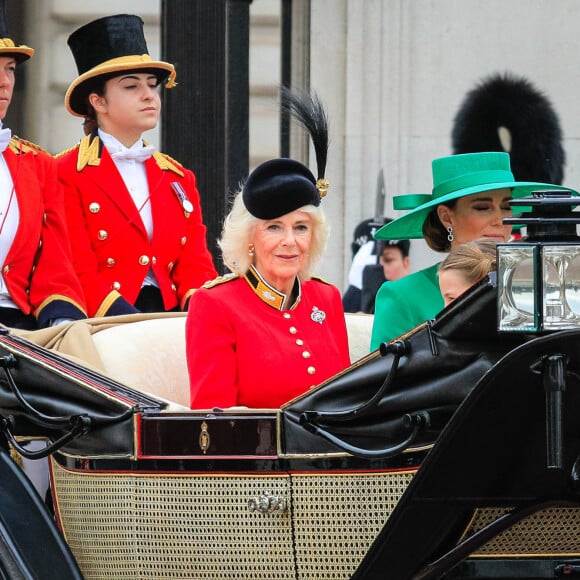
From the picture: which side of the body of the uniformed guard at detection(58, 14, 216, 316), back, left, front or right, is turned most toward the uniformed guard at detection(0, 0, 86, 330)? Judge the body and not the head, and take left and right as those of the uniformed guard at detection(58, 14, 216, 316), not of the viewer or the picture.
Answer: right

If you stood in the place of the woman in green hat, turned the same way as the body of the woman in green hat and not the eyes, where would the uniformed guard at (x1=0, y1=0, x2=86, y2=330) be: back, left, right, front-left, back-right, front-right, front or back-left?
back-right

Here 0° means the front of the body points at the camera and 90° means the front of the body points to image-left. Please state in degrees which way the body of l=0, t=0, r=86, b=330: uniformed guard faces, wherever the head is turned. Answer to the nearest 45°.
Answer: approximately 315°

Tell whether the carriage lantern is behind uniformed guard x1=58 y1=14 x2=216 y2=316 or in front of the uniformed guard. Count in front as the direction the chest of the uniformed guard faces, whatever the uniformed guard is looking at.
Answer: in front

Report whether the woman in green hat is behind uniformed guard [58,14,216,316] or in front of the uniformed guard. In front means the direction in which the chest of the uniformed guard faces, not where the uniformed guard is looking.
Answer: in front

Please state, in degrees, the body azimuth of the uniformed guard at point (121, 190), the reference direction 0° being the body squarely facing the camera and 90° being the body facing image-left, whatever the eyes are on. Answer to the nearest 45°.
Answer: approximately 315°

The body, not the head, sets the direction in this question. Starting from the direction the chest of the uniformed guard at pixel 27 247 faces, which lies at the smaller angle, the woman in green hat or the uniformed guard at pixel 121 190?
the woman in green hat
